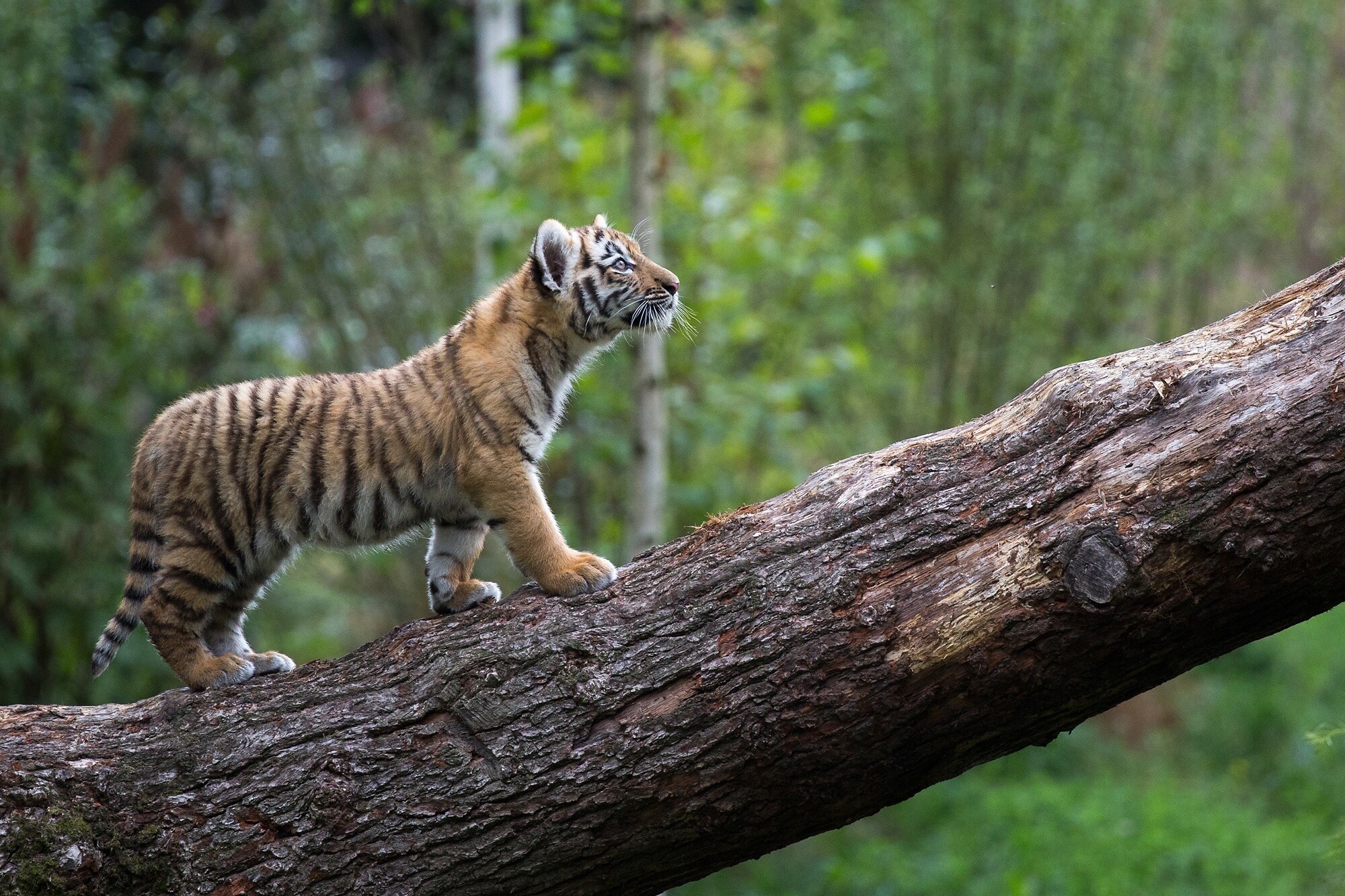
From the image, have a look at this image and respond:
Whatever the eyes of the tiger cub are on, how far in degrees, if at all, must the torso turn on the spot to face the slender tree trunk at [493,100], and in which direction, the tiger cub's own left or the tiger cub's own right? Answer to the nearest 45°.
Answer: approximately 90° to the tiger cub's own left

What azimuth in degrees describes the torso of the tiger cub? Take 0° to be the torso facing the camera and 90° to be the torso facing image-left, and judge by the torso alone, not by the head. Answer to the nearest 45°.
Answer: approximately 270°

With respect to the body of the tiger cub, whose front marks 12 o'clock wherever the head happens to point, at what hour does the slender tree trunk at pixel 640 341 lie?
The slender tree trunk is roughly at 10 o'clock from the tiger cub.
